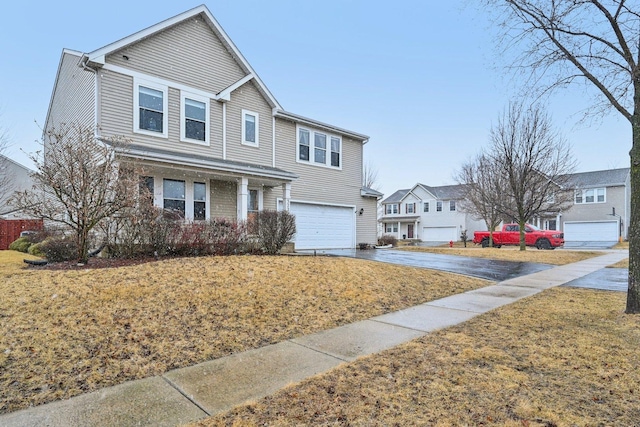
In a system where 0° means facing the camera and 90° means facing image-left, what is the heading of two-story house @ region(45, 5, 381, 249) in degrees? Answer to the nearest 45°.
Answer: approximately 315°

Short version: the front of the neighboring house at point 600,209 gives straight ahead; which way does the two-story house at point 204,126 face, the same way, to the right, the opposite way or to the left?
to the left

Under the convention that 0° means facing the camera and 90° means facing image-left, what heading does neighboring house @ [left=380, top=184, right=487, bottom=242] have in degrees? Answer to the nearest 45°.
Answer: approximately 0°

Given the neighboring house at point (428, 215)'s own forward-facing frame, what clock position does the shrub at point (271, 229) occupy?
The shrub is roughly at 12 o'clock from the neighboring house.

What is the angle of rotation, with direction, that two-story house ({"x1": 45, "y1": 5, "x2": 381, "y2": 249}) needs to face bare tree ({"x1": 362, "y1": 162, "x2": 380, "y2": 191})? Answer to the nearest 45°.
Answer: approximately 90° to its left

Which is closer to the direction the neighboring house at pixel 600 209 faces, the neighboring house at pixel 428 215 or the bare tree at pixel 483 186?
the bare tree

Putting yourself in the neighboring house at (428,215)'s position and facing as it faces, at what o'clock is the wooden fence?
The wooden fence is roughly at 1 o'clock from the neighboring house.

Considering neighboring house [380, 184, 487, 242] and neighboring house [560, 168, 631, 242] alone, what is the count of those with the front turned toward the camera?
2

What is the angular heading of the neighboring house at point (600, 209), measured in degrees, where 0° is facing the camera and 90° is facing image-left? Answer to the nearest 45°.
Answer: approximately 0°

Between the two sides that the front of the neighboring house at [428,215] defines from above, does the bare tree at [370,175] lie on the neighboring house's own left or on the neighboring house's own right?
on the neighboring house's own right
